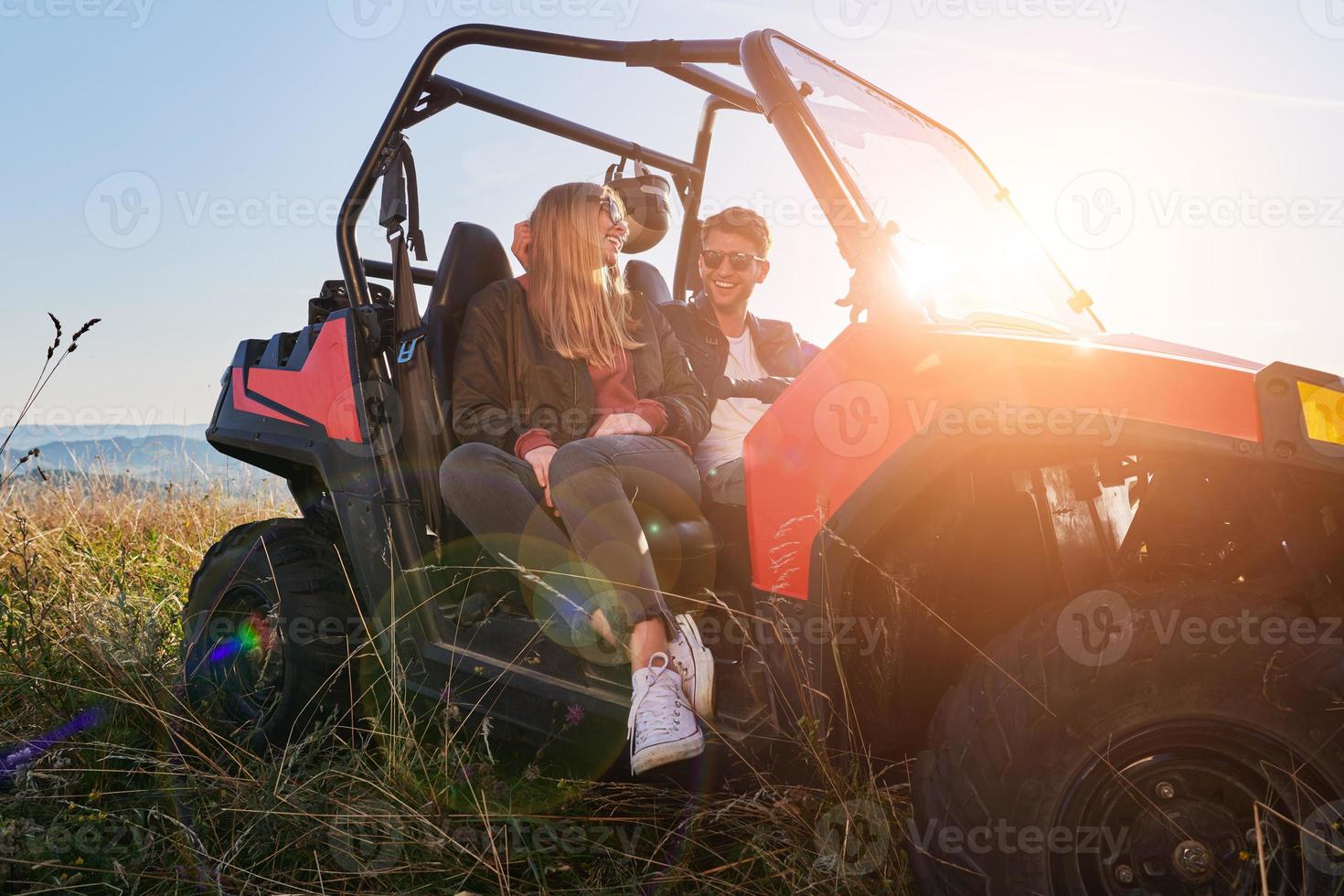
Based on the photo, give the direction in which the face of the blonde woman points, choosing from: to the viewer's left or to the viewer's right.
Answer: to the viewer's right

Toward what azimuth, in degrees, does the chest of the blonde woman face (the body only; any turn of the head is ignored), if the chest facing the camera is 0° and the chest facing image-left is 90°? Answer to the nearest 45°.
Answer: approximately 0°

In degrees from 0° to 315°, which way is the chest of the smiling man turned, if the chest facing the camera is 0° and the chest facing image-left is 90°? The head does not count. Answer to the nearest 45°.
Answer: approximately 0°

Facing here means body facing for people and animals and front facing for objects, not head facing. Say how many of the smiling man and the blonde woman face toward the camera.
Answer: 2
